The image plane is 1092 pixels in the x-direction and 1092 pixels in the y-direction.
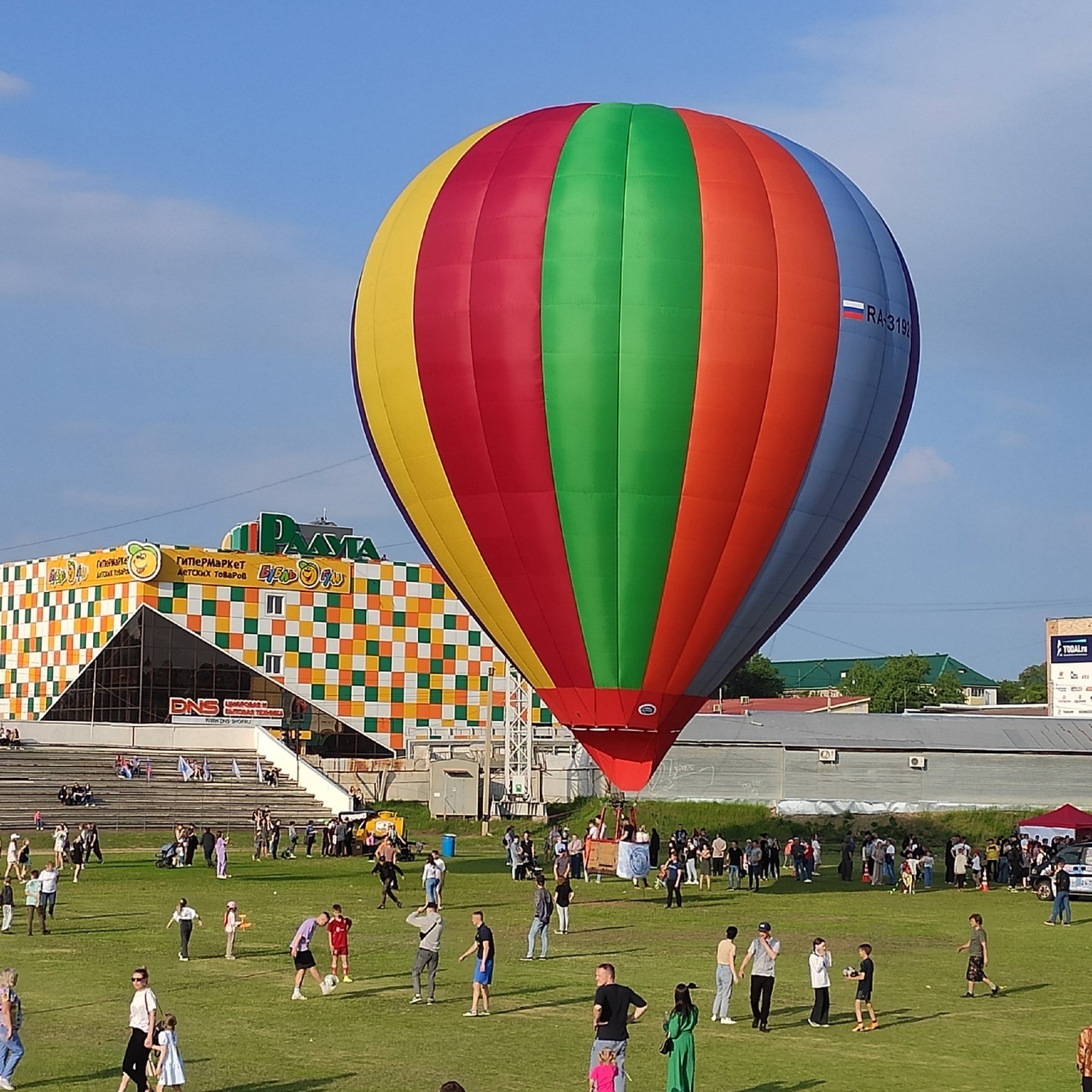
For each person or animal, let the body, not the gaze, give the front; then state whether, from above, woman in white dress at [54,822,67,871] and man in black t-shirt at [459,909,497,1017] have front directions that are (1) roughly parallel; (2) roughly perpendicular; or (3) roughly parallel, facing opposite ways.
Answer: roughly perpendicular

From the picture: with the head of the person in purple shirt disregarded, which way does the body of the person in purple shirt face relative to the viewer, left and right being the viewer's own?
facing to the right of the viewer

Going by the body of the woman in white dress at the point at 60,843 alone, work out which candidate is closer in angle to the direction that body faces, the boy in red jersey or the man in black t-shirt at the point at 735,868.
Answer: the boy in red jersey

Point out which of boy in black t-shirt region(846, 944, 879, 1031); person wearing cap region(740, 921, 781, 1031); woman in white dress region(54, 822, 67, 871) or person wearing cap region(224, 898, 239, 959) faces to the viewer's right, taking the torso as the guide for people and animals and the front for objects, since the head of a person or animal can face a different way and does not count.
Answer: person wearing cap region(224, 898, 239, 959)

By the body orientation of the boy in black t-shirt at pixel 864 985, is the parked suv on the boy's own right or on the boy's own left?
on the boy's own right

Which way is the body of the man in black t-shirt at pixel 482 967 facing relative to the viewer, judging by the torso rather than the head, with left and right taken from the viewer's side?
facing to the left of the viewer

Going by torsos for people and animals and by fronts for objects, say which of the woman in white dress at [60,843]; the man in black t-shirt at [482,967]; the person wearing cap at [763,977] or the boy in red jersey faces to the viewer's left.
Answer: the man in black t-shirt

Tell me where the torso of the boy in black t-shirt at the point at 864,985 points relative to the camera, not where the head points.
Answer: to the viewer's left
